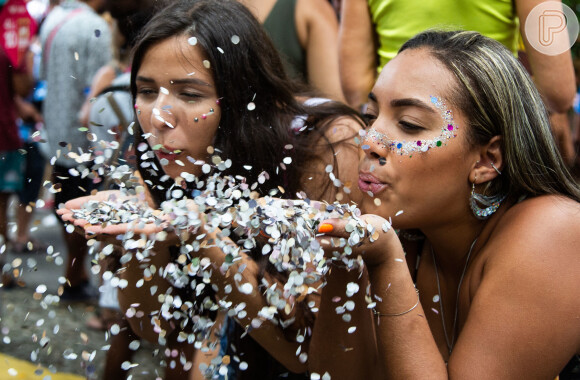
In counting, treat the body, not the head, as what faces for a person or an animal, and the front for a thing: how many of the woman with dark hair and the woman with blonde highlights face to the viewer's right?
0

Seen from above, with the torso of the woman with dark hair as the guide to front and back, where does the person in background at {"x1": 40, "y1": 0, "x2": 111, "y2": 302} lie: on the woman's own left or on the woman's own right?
on the woman's own right

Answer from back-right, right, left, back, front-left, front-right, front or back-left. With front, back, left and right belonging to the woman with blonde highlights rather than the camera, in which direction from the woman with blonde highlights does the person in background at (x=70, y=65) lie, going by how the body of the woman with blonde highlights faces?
right

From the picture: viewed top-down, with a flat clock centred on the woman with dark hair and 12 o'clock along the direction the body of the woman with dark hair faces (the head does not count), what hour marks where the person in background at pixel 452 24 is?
The person in background is roughly at 7 o'clock from the woman with dark hair.

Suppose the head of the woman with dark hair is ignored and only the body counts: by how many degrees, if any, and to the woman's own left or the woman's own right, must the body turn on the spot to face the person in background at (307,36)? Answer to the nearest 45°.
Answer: approximately 180°

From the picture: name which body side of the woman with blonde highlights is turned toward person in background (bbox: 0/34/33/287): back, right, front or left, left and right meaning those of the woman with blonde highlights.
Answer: right

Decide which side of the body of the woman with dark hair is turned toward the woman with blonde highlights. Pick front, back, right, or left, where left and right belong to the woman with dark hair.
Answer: left

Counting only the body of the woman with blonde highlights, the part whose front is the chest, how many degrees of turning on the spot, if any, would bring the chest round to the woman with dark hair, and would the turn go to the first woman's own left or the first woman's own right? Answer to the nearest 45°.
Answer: approximately 45° to the first woman's own right

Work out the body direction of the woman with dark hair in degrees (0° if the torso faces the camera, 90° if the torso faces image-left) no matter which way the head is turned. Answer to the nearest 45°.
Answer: approximately 45°

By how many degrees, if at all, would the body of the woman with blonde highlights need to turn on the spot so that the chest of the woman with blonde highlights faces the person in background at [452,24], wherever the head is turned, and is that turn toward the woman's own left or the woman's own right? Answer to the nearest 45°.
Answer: approximately 135° to the woman's own right
